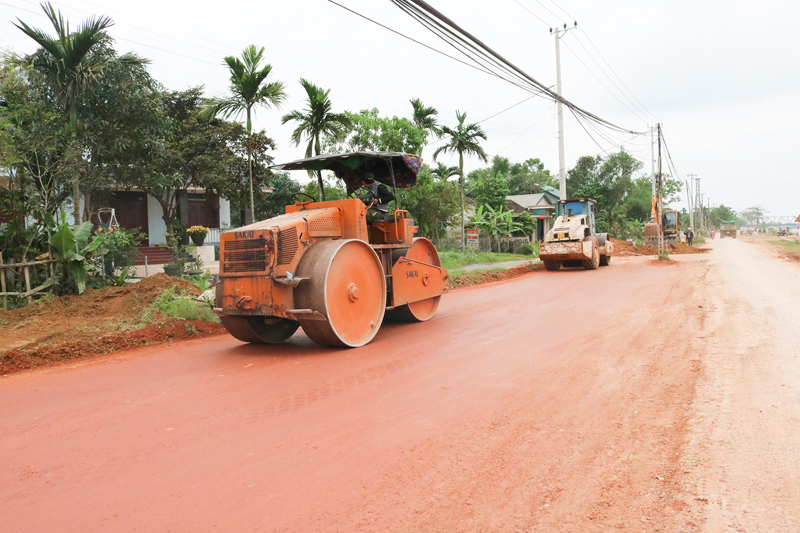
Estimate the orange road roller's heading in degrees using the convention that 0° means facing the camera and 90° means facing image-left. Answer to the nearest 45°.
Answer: approximately 45°

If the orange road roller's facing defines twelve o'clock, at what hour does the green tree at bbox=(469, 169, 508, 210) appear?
The green tree is roughly at 5 o'clock from the orange road roller.

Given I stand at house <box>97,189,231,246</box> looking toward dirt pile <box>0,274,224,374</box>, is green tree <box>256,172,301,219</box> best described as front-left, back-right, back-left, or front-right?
back-left

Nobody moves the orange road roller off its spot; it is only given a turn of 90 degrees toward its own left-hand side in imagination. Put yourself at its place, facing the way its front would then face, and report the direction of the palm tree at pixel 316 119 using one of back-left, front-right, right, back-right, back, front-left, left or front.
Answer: back-left

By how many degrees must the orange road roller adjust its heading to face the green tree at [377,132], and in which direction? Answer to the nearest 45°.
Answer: approximately 135° to its right

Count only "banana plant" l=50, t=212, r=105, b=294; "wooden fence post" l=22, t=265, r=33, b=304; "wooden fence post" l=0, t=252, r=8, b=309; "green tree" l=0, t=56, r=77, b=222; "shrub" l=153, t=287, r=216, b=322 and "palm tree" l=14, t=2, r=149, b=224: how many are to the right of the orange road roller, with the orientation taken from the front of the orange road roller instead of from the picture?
6

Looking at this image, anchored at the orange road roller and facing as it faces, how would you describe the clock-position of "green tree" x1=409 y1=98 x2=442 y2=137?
The green tree is roughly at 5 o'clock from the orange road roller.

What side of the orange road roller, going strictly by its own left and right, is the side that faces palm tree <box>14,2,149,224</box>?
right

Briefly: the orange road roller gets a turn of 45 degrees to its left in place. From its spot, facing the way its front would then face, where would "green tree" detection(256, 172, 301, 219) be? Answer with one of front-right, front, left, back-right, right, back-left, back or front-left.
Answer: back

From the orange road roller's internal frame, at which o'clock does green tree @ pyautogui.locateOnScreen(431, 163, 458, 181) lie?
The green tree is roughly at 5 o'clock from the orange road roller.

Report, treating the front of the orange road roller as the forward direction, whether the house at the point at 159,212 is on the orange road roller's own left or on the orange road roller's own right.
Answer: on the orange road roller's own right

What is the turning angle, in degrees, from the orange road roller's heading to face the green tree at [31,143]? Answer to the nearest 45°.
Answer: approximately 90° to its right

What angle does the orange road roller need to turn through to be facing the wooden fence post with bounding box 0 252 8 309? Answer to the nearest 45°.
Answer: approximately 90° to its right
